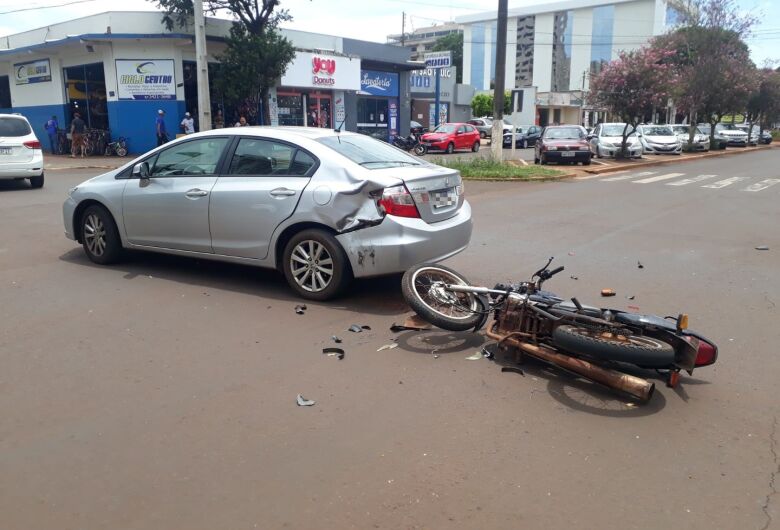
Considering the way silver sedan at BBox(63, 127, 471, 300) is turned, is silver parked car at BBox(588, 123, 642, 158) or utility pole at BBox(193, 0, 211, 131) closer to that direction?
the utility pole

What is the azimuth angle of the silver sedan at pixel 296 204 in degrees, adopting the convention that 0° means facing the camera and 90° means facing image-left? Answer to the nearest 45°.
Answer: approximately 135°

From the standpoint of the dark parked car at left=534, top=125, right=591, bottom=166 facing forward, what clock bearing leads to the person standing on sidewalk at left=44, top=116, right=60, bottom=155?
The person standing on sidewalk is roughly at 3 o'clock from the dark parked car.

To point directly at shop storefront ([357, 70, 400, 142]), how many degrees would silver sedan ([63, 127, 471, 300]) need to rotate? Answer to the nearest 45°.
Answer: approximately 45° to its right

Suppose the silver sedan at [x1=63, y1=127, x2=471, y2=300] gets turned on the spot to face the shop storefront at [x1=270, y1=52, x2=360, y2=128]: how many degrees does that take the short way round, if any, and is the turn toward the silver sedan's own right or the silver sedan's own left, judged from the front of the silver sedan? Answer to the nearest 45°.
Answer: approximately 45° to the silver sedan's own right

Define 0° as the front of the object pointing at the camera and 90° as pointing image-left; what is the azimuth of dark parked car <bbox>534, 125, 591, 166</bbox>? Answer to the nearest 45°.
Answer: approximately 0°

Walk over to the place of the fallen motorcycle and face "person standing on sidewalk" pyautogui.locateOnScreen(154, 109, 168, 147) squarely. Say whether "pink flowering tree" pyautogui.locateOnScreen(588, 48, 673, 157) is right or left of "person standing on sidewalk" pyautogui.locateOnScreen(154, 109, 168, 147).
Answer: right

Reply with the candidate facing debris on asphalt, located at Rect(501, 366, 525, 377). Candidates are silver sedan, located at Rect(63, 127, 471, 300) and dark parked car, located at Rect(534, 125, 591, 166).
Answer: the dark parked car

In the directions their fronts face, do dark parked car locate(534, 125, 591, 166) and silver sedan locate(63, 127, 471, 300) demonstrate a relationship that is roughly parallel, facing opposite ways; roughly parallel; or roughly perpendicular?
roughly perpendicular
